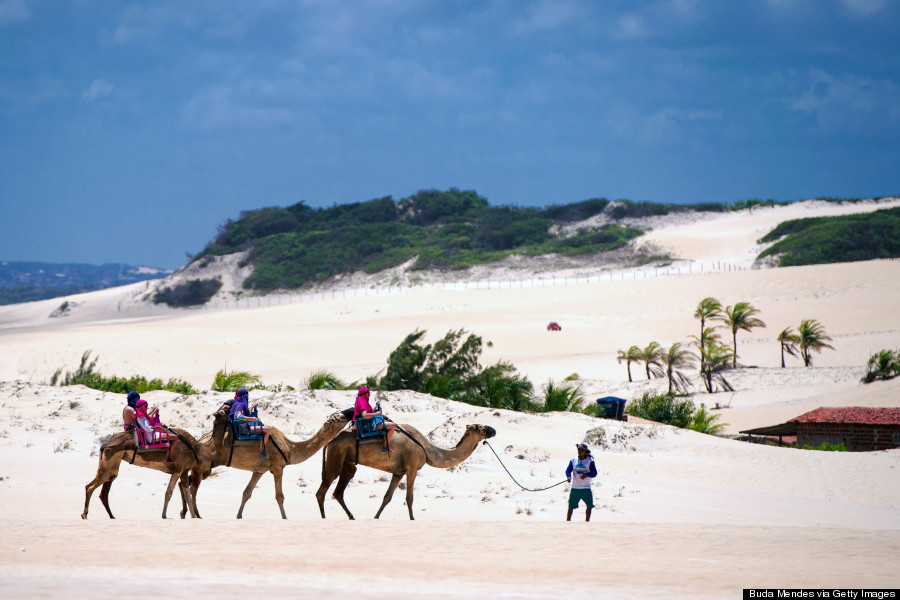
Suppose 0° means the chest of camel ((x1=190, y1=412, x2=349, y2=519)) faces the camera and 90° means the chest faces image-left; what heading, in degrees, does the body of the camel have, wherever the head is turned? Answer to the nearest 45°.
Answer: approximately 270°

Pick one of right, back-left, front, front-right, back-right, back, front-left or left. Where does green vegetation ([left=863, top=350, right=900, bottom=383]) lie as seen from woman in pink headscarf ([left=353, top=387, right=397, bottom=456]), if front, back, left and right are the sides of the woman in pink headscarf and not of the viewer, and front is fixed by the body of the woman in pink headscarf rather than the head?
front-left

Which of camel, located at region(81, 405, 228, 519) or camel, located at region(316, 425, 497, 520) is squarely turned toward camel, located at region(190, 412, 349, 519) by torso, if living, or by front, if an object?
camel, located at region(81, 405, 228, 519)

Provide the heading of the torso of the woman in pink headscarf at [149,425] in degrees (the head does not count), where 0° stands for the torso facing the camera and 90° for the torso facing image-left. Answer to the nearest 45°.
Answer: approximately 270°

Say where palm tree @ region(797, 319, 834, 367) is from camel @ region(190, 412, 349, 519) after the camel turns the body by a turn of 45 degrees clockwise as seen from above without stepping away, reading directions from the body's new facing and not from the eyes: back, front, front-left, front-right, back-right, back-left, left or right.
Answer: left

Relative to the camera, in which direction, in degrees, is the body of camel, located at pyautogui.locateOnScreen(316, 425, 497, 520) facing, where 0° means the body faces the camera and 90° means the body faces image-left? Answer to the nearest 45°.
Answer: approximately 270°

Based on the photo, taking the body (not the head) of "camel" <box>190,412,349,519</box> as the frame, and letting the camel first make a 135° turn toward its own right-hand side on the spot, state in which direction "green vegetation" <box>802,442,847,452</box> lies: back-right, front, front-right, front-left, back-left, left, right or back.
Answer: back

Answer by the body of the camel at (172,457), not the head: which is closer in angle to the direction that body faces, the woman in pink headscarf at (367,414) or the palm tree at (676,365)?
the woman in pink headscarf

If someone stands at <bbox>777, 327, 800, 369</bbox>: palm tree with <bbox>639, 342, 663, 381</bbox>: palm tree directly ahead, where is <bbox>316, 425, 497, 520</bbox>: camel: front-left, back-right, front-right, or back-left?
front-left

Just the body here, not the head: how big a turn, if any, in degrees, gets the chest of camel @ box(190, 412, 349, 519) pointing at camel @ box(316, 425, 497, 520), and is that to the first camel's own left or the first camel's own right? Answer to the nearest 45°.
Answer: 0° — it already faces it

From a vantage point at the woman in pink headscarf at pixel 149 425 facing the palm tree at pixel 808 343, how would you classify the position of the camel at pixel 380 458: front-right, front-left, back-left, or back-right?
front-right
